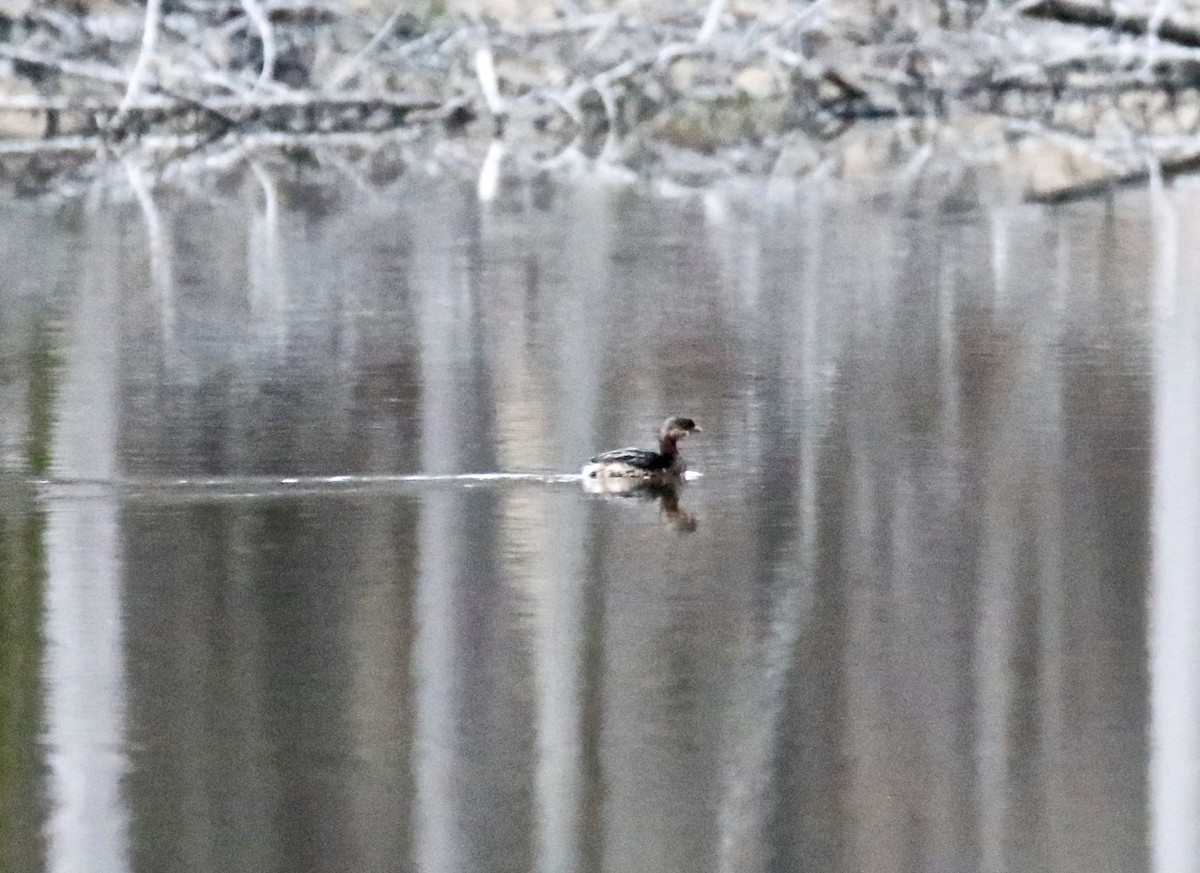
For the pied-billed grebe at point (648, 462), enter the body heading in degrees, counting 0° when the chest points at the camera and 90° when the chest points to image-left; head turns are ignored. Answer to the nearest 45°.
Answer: approximately 270°
